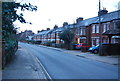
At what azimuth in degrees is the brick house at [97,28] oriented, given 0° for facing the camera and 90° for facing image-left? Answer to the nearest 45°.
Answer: approximately 45°
